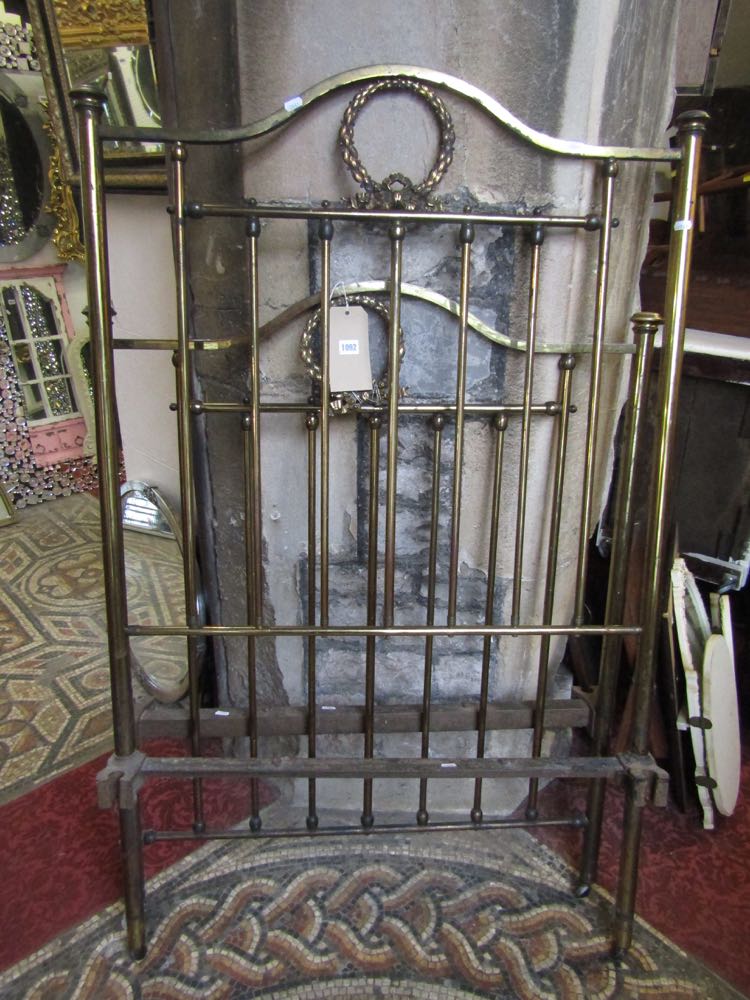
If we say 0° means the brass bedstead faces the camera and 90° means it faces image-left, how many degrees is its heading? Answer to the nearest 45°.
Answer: approximately 0°

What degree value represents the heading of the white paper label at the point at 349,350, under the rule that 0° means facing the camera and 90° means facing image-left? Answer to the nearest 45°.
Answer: approximately 0°
